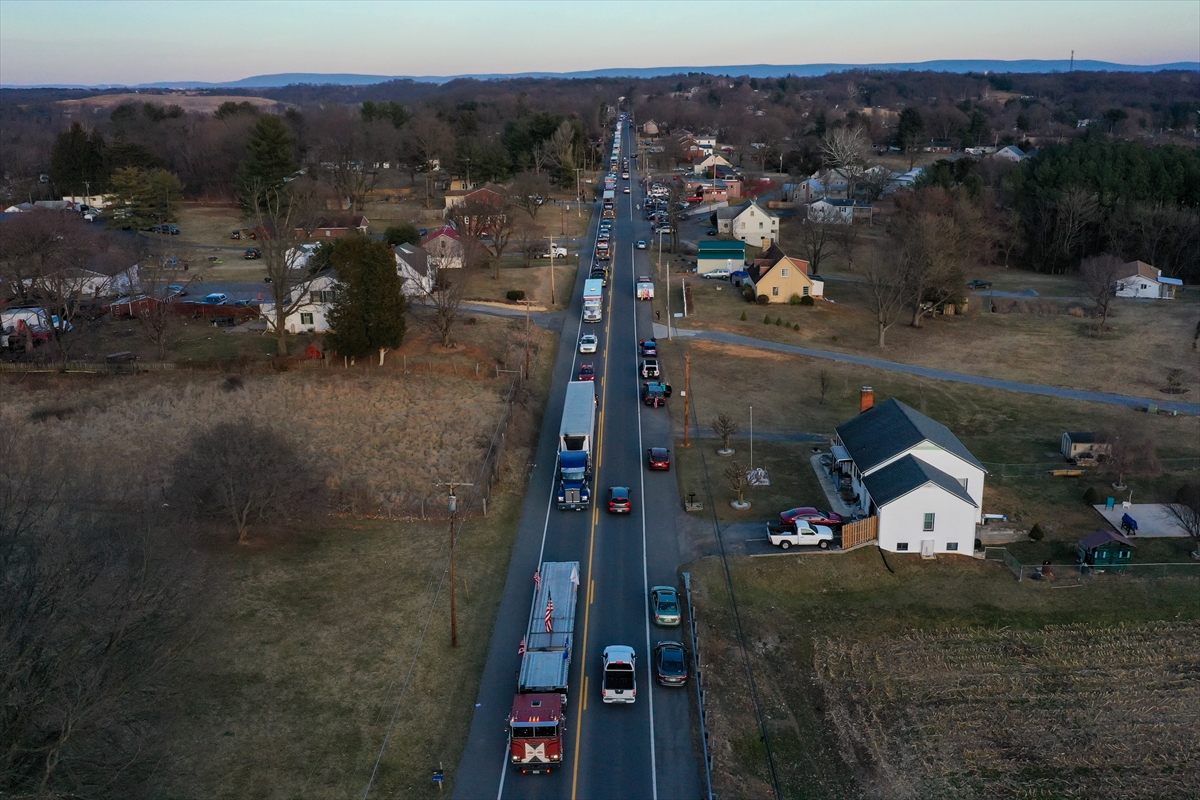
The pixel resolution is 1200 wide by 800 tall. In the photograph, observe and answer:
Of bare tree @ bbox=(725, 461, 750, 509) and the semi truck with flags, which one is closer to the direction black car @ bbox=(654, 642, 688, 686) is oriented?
the bare tree

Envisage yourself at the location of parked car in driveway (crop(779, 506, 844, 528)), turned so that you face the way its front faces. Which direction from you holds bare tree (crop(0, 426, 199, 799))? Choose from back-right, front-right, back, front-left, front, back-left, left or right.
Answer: back-right

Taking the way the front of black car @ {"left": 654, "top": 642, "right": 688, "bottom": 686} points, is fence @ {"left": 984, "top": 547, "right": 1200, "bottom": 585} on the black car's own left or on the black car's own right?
on the black car's own right

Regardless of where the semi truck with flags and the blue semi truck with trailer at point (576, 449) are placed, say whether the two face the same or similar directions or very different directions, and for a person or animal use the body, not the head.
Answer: same or similar directions

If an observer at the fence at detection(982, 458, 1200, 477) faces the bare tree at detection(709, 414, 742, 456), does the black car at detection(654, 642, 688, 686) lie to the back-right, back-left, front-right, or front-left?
front-left

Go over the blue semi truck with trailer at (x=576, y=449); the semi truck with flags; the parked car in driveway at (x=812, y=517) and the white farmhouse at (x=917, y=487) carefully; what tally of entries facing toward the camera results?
2

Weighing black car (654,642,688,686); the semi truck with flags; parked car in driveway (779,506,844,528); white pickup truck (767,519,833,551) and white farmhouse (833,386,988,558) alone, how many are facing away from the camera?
1

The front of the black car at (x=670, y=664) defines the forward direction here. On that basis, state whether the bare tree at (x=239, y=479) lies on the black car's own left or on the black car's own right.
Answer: on the black car's own left

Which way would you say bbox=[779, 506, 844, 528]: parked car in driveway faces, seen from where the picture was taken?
facing to the right of the viewer

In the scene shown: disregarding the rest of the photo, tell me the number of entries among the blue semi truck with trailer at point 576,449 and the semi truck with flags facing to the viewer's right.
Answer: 0

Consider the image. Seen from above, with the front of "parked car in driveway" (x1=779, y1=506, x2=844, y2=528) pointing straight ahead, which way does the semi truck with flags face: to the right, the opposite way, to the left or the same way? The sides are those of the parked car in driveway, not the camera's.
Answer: to the right

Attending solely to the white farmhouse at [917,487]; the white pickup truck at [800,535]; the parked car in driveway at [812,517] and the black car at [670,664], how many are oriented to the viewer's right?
2

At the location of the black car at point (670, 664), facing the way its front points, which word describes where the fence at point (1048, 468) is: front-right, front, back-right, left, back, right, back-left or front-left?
front-right

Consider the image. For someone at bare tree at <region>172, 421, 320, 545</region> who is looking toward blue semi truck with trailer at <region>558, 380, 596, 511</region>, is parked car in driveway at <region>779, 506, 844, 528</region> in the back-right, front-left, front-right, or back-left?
front-right

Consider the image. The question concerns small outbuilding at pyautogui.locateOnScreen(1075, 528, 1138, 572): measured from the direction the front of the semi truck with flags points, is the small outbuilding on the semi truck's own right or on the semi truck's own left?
on the semi truck's own left

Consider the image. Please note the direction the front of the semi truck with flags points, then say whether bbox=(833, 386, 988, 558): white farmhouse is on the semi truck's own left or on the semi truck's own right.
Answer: on the semi truck's own left

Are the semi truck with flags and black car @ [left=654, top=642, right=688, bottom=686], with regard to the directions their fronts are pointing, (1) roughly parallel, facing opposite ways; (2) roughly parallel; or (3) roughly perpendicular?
roughly parallel, facing opposite ways

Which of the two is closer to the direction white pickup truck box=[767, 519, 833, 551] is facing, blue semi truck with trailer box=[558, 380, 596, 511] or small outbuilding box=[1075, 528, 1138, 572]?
the small outbuilding

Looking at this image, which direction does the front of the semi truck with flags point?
toward the camera

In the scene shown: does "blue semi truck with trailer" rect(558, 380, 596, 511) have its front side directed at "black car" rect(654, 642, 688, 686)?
yes

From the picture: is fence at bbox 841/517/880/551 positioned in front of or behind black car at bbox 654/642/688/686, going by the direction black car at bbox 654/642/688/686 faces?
in front
